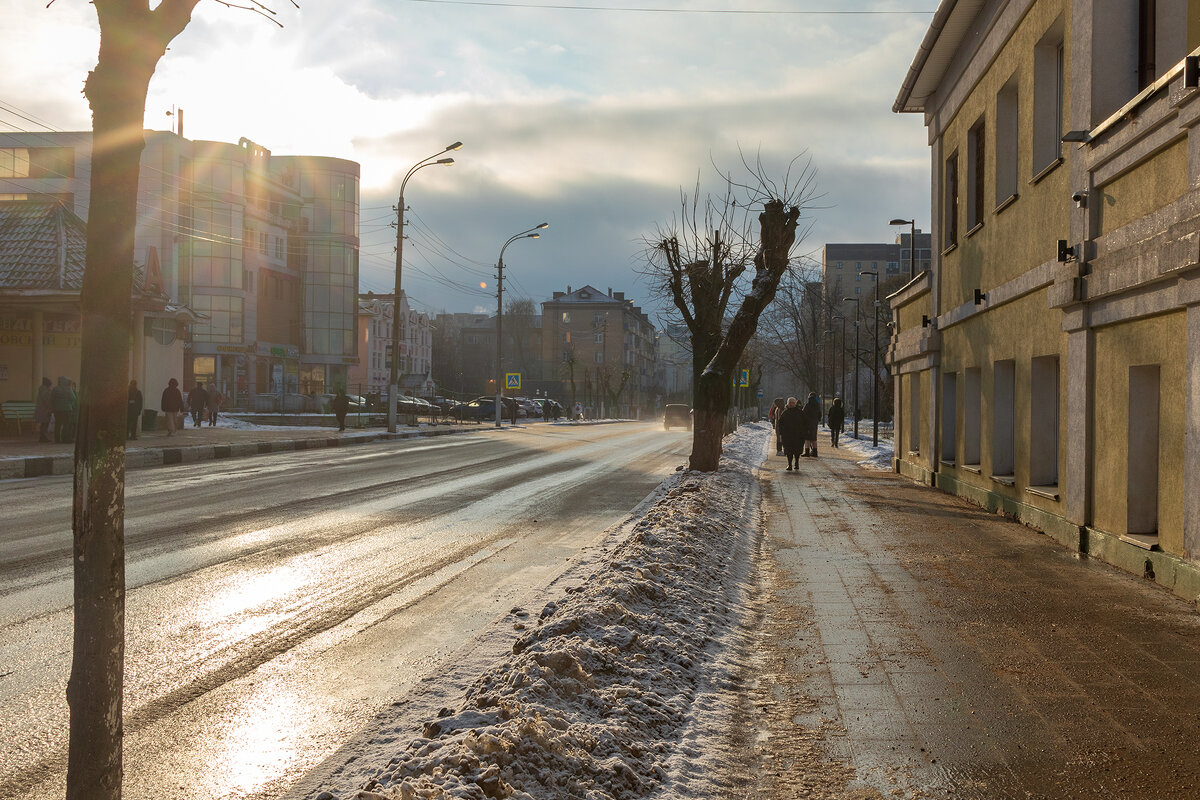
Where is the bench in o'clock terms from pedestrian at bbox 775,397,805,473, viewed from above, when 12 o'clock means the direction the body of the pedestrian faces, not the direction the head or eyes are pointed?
The bench is roughly at 3 o'clock from the pedestrian.

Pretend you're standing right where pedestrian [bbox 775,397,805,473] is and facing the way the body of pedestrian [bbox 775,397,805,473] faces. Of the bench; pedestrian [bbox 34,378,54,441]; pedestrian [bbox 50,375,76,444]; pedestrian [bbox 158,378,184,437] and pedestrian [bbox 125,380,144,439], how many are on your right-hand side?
5

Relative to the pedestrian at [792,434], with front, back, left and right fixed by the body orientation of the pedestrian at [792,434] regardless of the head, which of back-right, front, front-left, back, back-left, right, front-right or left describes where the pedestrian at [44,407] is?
right

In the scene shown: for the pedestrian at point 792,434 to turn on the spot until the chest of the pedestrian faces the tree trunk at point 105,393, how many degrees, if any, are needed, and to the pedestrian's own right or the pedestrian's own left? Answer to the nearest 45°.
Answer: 0° — they already face it

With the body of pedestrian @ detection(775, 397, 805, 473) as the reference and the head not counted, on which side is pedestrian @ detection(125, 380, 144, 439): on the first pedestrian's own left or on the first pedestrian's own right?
on the first pedestrian's own right

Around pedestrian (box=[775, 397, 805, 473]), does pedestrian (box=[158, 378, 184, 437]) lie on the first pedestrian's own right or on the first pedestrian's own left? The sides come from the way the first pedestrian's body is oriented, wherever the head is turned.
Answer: on the first pedestrian's own right

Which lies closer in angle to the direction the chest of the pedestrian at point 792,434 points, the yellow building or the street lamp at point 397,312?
the yellow building
